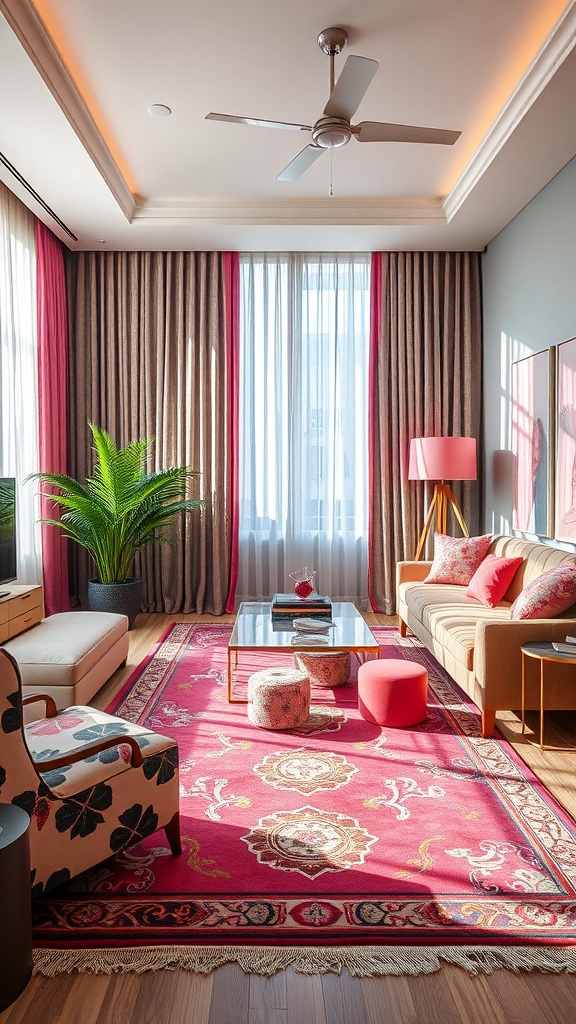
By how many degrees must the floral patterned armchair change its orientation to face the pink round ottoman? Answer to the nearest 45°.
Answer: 0° — it already faces it

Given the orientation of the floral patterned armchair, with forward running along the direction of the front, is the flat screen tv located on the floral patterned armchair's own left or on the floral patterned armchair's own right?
on the floral patterned armchair's own left

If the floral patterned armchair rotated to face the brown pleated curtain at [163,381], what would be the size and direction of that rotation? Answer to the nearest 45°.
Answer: approximately 45° to its left

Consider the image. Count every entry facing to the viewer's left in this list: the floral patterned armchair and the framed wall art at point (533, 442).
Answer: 1

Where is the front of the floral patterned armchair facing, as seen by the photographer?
facing away from the viewer and to the right of the viewer

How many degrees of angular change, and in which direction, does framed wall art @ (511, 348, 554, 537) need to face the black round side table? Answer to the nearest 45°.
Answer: approximately 90° to its left

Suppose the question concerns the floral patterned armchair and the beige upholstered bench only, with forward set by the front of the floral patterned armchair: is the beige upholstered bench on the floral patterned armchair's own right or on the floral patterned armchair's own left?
on the floral patterned armchair's own left

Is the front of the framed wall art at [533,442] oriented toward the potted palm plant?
yes

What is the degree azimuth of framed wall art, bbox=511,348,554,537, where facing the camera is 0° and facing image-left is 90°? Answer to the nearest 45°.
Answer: approximately 90°
